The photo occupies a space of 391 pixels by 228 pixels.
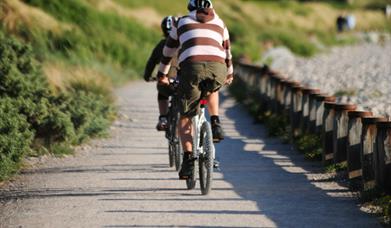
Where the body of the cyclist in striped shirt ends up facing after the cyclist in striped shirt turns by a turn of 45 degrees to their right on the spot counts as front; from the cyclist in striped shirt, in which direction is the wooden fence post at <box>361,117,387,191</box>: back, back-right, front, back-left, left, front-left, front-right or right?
front-right

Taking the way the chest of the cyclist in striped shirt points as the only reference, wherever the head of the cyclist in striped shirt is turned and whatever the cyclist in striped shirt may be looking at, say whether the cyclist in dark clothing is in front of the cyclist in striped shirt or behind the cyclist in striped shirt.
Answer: in front

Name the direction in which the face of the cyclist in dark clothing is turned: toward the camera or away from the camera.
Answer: away from the camera

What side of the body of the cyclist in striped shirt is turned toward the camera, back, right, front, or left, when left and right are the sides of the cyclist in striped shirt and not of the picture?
back

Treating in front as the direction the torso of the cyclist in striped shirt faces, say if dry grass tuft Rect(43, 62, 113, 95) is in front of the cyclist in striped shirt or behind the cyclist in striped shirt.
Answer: in front

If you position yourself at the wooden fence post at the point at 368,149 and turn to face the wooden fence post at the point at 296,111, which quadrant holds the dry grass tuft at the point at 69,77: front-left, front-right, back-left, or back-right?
front-left

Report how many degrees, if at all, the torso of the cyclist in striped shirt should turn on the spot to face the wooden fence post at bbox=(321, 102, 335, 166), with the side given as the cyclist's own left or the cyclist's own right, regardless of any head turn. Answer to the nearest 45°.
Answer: approximately 45° to the cyclist's own right

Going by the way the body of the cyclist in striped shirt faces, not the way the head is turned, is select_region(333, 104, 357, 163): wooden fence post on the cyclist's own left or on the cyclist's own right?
on the cyclist's own right

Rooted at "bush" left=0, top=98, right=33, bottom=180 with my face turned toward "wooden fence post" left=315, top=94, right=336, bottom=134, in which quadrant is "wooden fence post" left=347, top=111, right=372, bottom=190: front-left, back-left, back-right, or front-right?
front-right

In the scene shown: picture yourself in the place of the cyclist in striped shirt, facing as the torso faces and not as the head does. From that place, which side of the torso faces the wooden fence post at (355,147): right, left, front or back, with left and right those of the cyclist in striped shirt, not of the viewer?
right

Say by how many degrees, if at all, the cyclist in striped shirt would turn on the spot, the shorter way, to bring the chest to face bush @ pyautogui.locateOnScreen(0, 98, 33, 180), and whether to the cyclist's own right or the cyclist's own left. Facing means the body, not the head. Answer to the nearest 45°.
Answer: approximately 45° to the cyclist's own left
